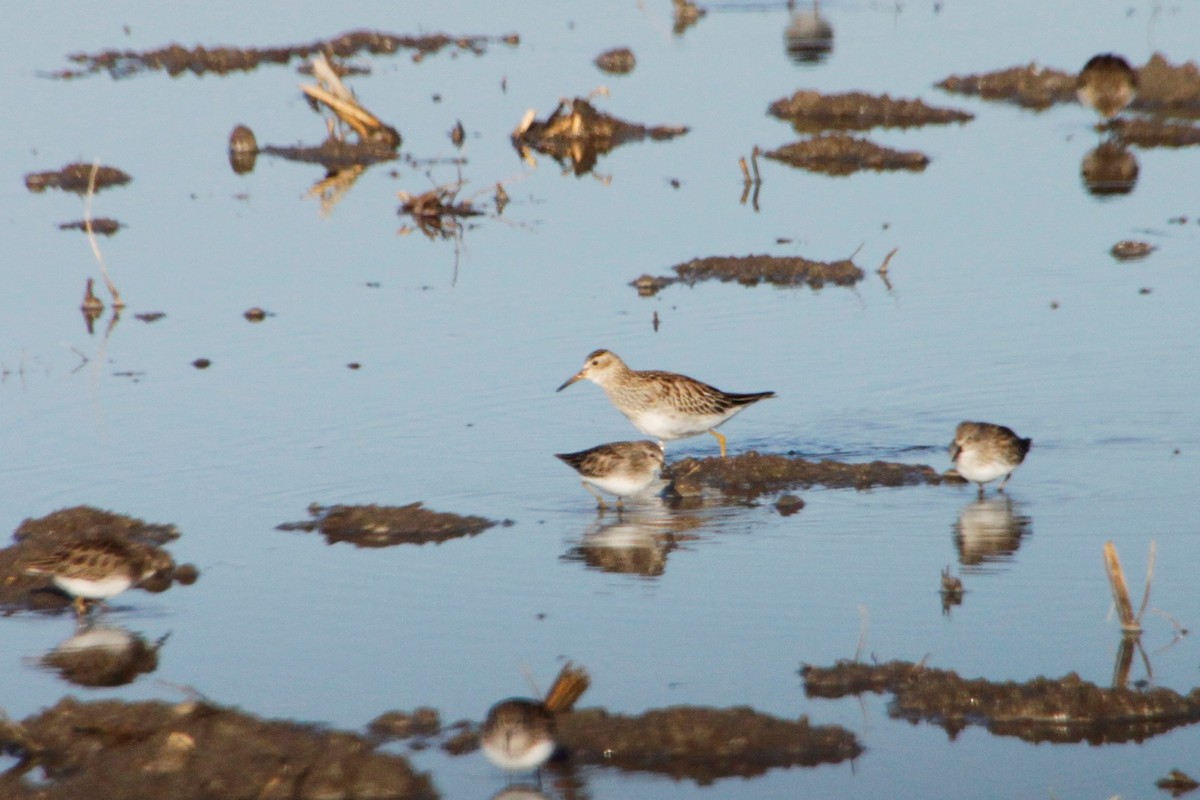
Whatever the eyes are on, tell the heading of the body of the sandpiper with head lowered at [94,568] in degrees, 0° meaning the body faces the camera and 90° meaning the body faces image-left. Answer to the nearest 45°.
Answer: approximately 270°

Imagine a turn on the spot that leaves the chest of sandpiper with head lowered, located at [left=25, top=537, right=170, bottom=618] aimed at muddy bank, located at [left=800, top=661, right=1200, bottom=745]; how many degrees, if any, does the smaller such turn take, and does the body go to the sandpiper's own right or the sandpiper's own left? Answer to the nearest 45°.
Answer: approximately 45° to the sandpiper's own right

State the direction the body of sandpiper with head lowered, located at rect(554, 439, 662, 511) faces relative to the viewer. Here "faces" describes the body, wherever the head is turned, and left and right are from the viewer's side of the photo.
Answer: facing to the right of the viewer

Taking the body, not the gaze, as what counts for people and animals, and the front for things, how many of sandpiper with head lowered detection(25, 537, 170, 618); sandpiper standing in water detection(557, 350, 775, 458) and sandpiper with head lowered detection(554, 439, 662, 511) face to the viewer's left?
1

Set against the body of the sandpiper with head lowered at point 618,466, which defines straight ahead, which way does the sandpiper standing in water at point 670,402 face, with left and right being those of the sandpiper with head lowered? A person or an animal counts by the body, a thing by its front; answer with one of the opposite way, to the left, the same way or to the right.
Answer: the opposite way

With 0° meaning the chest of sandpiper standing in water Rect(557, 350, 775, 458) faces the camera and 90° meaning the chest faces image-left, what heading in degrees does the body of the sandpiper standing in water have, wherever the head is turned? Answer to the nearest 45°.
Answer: approximately 90°
